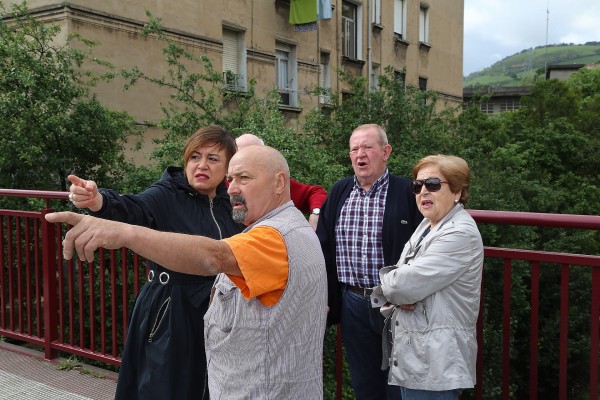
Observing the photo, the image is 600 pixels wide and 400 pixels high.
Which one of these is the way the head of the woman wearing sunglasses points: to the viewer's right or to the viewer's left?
to the viewer's left

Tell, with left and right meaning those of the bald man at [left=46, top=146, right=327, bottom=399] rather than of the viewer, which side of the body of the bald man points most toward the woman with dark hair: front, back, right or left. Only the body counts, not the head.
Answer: right

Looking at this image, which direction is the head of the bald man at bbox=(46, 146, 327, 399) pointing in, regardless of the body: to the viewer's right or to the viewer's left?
to the viewer's left

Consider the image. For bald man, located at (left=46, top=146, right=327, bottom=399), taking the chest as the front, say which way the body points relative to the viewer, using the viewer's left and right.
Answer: facing to the left of the viewer

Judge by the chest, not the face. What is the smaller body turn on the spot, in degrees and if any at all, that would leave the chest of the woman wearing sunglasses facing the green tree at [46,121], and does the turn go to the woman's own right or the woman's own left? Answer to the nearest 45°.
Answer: approximately 90° to the woman's own right

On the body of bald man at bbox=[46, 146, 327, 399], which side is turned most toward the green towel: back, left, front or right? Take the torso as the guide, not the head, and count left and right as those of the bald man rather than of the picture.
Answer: right

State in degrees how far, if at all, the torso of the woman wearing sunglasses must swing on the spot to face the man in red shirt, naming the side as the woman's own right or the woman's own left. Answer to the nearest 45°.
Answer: approximately 90° to the woman's own right

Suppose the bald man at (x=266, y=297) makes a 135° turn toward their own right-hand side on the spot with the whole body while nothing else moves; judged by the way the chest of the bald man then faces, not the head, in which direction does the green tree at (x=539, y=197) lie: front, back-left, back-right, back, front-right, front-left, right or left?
front

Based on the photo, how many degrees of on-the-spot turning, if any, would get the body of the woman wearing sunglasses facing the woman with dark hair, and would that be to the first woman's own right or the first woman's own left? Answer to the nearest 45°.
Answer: approximately 45° to the first woman's own right
